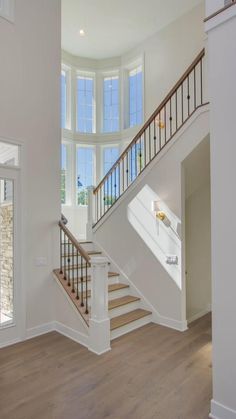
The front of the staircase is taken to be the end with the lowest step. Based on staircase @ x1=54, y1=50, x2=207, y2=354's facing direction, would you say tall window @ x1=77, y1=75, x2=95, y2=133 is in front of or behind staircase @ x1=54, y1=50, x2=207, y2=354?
behind

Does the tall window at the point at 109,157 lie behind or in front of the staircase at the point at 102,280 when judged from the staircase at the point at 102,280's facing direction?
behind

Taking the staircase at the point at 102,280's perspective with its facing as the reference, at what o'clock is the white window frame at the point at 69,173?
The white window frame is roughly at 7 o'clock from the staircase.

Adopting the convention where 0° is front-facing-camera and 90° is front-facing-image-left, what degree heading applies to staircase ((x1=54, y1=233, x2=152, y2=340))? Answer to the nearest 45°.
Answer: approximately 315°

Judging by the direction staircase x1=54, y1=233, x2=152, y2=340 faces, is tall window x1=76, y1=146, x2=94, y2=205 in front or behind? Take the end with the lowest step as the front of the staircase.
behind

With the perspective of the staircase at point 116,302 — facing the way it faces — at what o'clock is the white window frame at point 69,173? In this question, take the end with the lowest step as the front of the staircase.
The white window frame is roughly at 7 o'clock from the staircase.

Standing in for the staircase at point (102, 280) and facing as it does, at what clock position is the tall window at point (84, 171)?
The tall window is roughly at 7 o'clock from the staircase.

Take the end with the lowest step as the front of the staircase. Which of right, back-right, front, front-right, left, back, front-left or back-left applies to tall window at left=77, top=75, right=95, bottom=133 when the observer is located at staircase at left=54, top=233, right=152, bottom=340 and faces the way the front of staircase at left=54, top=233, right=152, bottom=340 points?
back-left
